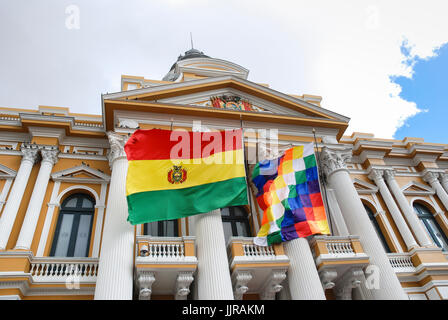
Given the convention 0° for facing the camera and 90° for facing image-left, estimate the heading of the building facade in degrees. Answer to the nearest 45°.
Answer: approximately 0°
